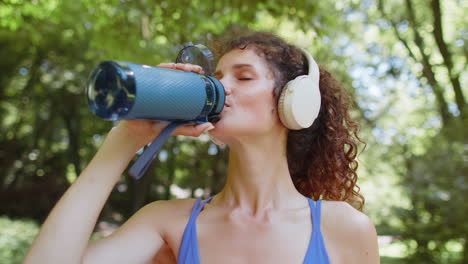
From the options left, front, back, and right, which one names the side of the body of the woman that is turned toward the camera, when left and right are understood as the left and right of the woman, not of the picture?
front

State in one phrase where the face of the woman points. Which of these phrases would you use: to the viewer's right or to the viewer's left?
to the viewer's left
